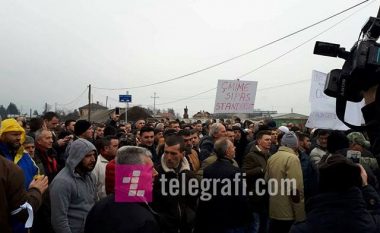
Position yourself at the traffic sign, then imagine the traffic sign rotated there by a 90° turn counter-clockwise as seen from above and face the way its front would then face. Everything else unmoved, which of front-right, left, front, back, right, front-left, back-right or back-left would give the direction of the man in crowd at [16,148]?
right

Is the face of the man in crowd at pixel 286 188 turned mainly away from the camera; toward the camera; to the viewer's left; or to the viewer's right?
away from the camera

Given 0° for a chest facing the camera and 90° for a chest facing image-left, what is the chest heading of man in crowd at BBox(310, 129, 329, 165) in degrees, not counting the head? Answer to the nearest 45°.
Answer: approximately 315°

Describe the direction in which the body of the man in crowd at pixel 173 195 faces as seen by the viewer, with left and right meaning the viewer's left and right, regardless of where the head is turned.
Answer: facing the viewer

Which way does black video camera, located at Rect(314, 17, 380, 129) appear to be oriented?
to the viewer's left

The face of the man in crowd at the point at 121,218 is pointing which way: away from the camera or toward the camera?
away from the camera

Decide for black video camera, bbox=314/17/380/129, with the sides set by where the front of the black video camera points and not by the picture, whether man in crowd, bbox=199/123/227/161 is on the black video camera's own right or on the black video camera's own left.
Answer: on the black video camera's own right

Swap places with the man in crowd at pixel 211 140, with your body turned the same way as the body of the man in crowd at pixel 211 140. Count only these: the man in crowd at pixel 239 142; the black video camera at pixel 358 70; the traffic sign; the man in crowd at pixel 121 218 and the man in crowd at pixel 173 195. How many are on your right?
3

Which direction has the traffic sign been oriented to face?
toward the camera

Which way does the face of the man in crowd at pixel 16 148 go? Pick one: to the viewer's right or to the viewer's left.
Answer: to the viewer's right
